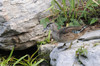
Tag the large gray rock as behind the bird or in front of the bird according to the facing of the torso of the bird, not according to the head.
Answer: in front

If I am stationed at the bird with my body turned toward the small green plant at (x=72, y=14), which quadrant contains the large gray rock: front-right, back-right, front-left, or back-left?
front-left

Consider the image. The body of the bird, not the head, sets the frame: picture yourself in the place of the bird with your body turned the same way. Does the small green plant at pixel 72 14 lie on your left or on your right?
on your right

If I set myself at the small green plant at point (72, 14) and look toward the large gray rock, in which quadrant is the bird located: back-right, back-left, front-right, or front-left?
front-left

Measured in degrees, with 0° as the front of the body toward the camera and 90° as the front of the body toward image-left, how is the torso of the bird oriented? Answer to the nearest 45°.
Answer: approximately 90°

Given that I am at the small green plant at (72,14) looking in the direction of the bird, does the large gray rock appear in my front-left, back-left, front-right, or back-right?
front-right

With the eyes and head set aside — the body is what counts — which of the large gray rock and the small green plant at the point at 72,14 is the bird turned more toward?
the large gray rock
